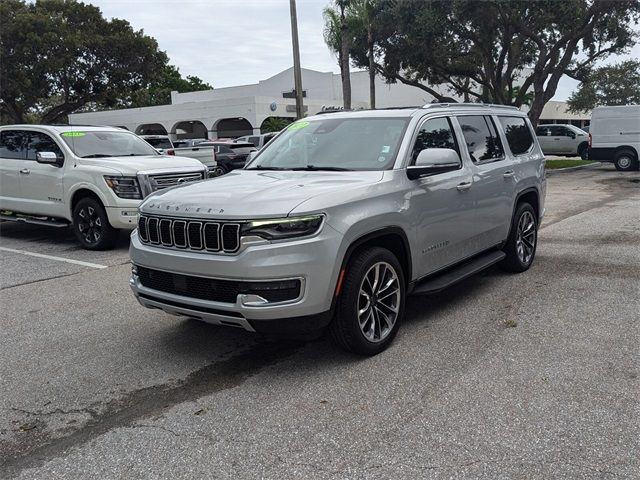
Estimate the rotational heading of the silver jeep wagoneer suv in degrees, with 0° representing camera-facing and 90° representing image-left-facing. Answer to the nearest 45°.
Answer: approximately 45°

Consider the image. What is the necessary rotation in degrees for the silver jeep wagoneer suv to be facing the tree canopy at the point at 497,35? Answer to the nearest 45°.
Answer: approximately 135° to its right

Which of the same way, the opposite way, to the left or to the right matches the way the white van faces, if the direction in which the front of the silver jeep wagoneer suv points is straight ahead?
to the left

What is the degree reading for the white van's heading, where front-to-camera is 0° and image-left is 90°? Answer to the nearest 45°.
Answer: approximately 270°

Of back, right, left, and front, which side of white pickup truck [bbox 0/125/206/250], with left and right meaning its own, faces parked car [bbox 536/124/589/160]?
left

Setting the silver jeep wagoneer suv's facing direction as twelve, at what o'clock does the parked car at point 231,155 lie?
The parked car is roughly at 4 o'clock from the silver jeep wagoneer suv.

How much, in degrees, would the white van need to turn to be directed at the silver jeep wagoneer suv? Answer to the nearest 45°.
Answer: approximately 90° to its right

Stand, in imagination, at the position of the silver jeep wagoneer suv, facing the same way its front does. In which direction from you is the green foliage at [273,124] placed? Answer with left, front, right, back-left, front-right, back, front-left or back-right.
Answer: back-right

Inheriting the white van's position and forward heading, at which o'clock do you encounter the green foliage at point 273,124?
The green foliage is roughly at 7 o'clock from the white van.

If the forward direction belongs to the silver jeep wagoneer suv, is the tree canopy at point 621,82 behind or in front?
behind

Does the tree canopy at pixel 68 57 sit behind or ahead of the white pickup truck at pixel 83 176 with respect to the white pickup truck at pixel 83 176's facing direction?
behind
